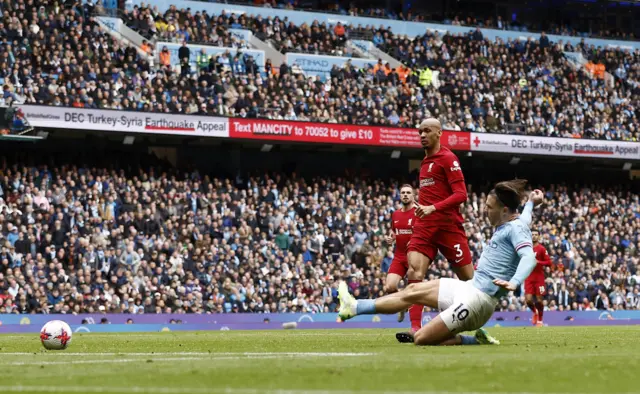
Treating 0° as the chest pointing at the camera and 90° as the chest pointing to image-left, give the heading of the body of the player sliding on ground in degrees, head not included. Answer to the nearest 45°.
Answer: approximately 90°

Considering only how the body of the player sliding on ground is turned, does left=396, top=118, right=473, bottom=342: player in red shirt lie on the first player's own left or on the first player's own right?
on the first player's own right

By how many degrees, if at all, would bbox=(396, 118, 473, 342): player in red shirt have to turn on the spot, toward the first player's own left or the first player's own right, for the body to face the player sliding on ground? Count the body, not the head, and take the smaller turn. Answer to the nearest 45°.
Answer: approximately 45° to the first player's own left

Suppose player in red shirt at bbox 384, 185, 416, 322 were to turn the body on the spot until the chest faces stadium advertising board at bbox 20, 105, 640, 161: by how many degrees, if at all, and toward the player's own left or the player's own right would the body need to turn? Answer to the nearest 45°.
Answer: approximately 180°

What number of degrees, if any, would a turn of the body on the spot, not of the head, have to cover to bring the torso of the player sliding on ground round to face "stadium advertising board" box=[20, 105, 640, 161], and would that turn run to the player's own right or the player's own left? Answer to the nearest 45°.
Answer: approximately 90° to the player's own right
